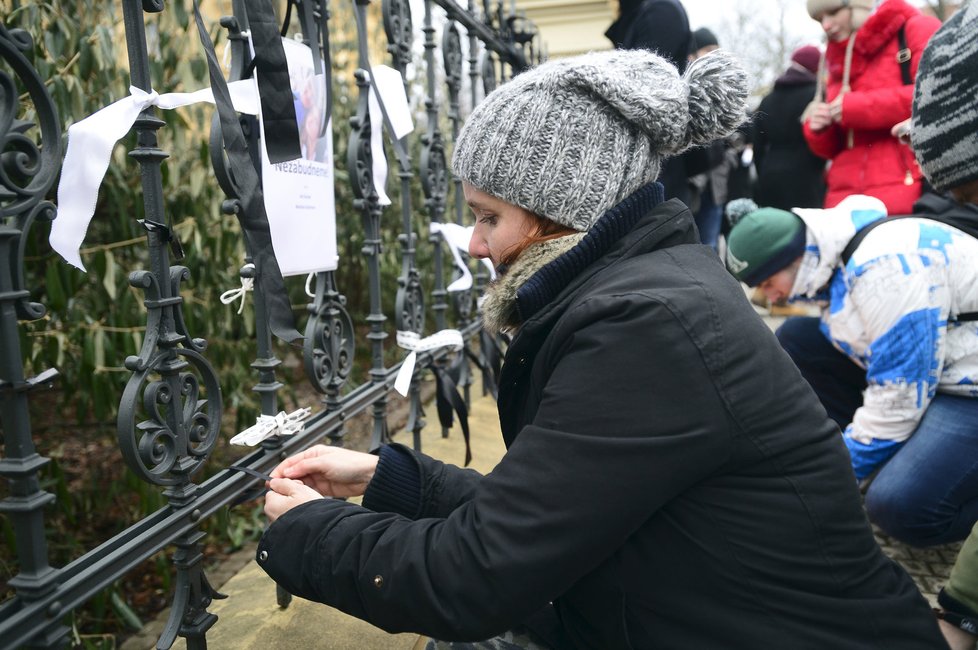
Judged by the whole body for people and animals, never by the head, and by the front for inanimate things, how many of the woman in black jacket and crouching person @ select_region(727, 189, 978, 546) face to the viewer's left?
2

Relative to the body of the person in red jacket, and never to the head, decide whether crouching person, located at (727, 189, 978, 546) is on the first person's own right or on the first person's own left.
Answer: on the first person's own left

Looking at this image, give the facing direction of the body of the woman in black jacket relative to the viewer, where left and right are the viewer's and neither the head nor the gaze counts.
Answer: facing to the left of the viewer

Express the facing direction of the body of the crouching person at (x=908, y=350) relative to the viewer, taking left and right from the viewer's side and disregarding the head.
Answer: facing to the left of the viewer

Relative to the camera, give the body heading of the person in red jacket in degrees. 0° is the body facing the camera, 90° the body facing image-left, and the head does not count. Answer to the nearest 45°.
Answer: approximately 45°

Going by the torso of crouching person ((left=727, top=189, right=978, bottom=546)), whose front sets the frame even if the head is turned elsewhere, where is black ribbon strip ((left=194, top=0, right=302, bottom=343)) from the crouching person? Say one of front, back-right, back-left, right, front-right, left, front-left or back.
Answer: front-left

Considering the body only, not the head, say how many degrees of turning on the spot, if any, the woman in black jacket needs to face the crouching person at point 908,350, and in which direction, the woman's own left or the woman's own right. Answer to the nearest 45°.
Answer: approximately 135° to the woman's own right

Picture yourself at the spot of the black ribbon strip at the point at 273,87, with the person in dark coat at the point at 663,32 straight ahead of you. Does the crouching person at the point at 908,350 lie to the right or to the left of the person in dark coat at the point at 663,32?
right

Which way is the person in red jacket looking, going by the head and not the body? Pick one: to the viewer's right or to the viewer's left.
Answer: to the viewer's left

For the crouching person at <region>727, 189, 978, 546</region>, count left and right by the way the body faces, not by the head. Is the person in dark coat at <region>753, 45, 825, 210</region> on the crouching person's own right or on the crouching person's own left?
on the crouching person's own right
